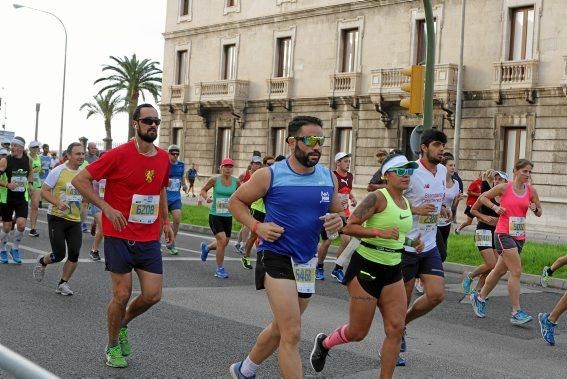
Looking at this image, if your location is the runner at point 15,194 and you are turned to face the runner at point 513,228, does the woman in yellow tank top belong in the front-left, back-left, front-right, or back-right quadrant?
front-right

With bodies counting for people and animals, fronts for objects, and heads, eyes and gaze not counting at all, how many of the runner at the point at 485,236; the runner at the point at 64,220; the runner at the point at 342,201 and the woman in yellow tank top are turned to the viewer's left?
0

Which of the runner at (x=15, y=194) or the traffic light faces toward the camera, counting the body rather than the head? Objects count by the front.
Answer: the runner

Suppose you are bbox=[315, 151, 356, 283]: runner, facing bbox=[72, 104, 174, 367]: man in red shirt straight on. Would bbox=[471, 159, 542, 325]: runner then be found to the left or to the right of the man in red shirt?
left

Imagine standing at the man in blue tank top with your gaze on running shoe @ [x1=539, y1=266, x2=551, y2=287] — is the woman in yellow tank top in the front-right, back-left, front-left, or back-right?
front-right

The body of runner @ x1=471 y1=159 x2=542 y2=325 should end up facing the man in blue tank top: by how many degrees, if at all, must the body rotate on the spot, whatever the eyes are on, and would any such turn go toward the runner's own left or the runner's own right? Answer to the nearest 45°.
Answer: approximately 45° to the runner's own right

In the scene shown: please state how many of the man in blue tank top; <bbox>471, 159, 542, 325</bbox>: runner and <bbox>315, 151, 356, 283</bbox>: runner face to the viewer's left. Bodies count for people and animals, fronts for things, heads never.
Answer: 0

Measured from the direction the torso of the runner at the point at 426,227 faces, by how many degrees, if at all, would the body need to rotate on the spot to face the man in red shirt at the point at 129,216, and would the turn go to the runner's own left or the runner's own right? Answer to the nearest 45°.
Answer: approximately 90° to the runner's own right

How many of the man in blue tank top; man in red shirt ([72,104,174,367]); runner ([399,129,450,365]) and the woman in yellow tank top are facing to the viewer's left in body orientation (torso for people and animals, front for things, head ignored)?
0

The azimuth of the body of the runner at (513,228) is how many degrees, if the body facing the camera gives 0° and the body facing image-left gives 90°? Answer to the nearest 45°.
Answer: approximately 315°

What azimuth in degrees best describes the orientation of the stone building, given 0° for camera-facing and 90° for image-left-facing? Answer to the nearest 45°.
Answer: approximately 45°

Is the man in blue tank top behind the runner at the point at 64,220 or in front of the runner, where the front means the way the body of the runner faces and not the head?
in front

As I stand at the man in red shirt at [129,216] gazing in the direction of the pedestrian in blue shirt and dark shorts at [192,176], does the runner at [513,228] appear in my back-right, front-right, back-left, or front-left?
front-right

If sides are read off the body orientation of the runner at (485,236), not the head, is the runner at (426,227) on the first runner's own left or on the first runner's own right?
on the first runner's own right

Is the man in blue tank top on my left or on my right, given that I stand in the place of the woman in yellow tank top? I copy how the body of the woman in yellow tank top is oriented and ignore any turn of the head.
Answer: on my right

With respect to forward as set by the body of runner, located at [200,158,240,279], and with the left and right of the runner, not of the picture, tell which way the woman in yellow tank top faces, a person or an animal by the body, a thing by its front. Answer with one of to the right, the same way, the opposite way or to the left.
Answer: the same way
